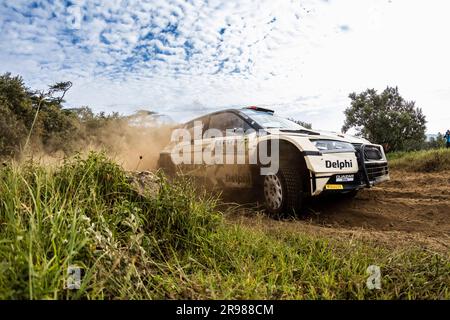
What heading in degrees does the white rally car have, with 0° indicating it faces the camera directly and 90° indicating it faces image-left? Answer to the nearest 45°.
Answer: approximately 315°

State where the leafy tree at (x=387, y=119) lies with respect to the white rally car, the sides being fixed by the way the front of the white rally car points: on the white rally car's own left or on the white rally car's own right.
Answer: on the white rally car's own left

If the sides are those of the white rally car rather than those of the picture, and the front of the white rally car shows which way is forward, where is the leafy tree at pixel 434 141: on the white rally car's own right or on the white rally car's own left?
on the white rally car's own left

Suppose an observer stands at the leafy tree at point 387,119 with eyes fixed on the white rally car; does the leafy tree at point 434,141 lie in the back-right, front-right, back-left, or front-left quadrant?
back-left
